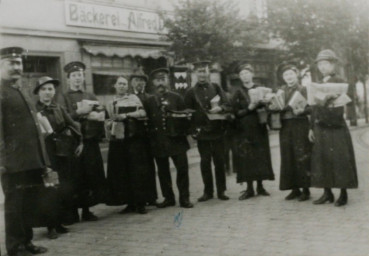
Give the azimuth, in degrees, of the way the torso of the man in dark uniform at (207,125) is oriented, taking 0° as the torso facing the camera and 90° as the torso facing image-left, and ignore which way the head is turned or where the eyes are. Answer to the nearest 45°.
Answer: approximately 0°

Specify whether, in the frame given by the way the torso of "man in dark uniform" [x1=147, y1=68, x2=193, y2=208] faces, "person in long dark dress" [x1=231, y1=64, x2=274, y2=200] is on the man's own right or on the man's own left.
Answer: on the man's own left

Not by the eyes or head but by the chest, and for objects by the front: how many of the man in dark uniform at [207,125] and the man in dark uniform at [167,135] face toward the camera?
2

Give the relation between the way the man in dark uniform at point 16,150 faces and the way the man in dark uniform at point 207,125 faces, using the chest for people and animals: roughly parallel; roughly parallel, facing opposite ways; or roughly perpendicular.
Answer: roughly perpendicular

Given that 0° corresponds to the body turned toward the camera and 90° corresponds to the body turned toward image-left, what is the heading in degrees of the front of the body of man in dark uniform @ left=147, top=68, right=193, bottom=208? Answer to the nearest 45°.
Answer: approximately 0°

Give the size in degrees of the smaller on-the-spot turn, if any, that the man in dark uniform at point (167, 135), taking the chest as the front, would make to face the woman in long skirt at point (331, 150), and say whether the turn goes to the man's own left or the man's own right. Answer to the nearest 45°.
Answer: approximately 90° to the man's own left

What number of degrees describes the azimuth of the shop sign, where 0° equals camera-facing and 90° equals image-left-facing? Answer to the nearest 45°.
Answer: approximately 315°
